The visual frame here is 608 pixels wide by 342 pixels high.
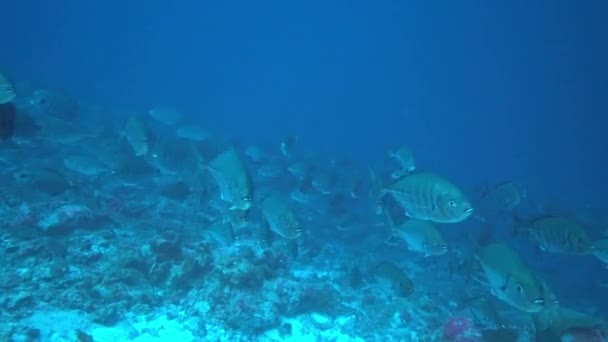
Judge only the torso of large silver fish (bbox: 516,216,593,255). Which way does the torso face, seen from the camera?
to the viewer's right

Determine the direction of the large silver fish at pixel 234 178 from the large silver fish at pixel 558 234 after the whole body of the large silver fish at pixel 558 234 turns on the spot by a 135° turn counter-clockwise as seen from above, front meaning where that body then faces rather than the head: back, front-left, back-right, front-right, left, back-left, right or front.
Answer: left

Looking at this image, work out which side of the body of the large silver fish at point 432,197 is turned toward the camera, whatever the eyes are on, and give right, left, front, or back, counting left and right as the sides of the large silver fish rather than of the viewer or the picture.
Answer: right

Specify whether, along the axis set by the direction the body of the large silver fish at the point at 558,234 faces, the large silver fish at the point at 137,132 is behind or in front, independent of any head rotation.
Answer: behind

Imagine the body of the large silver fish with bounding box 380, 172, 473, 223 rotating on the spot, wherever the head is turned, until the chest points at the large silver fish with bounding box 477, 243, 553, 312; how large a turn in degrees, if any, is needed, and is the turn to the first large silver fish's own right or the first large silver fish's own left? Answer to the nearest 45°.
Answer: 0° — it already faces it

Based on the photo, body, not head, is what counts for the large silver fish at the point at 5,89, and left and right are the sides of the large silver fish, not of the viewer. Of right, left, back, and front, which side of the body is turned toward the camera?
right

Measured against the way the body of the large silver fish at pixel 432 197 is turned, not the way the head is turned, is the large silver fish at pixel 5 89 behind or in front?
behind
